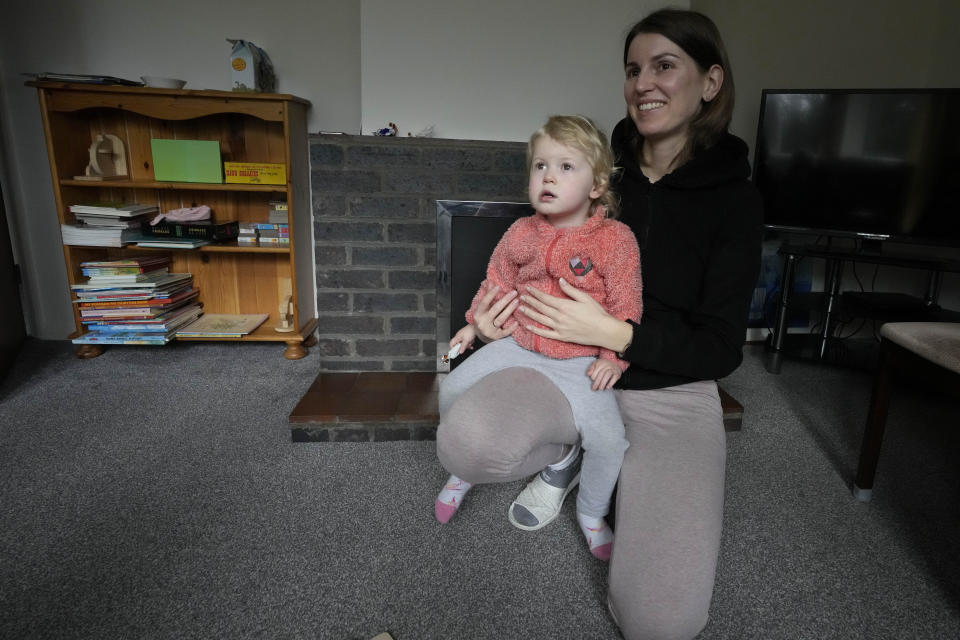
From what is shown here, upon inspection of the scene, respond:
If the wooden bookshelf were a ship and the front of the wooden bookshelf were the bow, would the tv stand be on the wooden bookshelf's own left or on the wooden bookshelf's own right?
on the wooden bookshelf's own left

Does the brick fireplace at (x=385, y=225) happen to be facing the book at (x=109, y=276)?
no

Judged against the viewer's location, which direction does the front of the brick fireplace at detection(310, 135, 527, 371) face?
facing the viewer

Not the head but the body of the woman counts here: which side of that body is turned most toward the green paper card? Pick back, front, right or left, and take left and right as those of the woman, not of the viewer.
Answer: right

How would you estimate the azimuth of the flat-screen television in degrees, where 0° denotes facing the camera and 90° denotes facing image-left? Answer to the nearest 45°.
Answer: approximately 45°

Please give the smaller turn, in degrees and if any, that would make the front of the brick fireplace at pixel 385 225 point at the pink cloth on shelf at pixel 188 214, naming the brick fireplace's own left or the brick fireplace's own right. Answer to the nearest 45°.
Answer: approximately 135° to the brick fireplace's own right

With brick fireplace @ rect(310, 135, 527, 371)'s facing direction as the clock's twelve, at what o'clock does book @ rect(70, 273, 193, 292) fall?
The book is roughly at 4 o'clock from the brick fireplace.

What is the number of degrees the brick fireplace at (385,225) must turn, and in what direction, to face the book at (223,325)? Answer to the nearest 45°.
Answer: approximately 135° to its right

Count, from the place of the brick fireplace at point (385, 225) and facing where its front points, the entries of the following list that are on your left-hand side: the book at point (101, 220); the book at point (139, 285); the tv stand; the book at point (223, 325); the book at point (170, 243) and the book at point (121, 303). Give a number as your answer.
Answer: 1

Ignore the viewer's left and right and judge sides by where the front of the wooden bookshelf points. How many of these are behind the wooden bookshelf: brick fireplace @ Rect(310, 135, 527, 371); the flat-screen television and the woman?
0

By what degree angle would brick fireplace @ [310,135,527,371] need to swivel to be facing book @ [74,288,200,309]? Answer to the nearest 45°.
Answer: approximately 90° to its right

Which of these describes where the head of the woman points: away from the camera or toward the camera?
toward the camera

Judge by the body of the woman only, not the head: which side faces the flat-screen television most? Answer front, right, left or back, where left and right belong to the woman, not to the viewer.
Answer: back

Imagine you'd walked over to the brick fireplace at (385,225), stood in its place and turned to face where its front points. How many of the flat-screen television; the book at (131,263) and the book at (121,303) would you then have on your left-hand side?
1

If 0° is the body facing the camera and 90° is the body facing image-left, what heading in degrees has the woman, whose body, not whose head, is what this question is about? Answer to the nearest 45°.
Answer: approximately 45°

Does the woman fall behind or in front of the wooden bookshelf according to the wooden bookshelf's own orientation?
in front

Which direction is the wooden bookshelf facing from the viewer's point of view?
toward the camera

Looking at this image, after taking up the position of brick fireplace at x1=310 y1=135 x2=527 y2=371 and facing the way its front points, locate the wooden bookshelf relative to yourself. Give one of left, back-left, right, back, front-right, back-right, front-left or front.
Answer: back-right

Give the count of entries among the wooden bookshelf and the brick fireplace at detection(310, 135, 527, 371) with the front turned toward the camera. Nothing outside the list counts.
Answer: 2

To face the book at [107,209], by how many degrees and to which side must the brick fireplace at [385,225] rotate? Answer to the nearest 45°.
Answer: approximately 135° to its right
